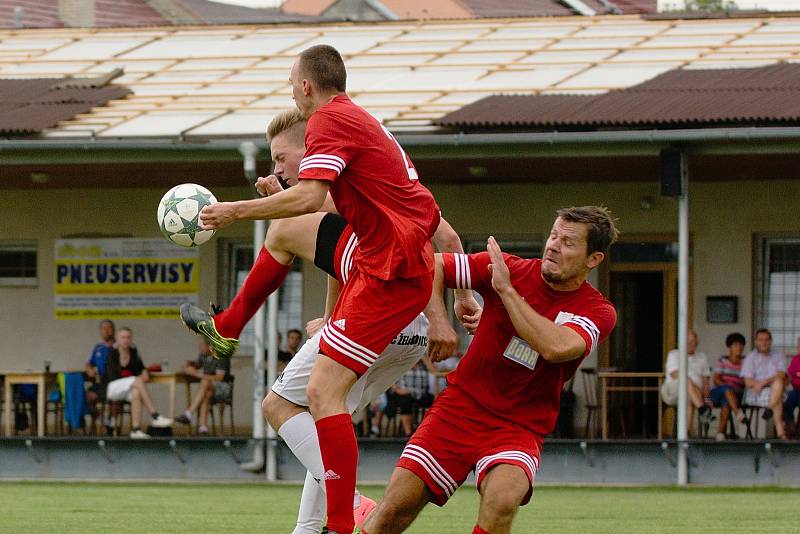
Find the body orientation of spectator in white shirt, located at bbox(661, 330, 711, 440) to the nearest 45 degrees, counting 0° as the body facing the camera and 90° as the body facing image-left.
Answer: approximately 0°

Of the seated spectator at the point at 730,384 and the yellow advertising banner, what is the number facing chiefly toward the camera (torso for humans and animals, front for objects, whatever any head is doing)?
2

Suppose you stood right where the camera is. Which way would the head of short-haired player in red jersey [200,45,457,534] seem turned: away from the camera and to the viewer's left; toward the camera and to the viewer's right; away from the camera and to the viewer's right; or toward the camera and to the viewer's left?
away from the camera and to the viewer's left

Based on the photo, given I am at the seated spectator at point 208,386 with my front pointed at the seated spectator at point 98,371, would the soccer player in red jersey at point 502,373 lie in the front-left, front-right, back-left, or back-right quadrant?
back-left

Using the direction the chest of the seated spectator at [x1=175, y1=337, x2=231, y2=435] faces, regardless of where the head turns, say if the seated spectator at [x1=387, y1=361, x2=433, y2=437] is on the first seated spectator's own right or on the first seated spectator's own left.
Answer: on the first seated spectator's own left

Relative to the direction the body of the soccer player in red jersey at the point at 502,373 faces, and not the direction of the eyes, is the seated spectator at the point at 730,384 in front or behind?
behind

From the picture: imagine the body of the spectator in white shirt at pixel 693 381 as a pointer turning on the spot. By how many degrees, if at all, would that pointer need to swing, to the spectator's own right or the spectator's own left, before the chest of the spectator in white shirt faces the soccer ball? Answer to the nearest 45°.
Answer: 0° — they already face it

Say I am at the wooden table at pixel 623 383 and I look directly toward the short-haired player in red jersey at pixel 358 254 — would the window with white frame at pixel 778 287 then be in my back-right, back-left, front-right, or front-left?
back-left

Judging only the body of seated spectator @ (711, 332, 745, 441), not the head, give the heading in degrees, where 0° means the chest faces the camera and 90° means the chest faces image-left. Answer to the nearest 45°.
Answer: approximately 0°
